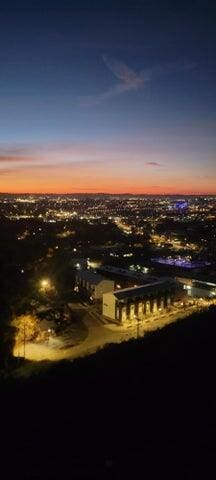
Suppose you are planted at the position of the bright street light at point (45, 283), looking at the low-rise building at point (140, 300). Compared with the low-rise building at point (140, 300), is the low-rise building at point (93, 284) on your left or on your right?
left

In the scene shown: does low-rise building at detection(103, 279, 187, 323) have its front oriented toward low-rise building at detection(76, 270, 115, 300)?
no

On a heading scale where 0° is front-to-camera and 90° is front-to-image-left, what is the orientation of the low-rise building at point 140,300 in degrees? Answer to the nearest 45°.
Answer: approximately 315°

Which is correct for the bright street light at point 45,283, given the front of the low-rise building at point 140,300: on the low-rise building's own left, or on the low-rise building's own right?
on the low-rise building's own right
